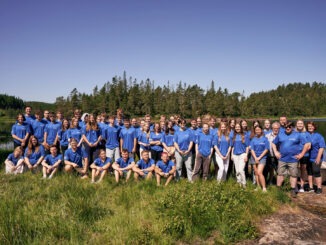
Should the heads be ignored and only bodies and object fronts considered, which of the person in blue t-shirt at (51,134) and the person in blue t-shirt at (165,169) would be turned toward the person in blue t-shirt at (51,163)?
the person in blue t-shirt at (51,134)

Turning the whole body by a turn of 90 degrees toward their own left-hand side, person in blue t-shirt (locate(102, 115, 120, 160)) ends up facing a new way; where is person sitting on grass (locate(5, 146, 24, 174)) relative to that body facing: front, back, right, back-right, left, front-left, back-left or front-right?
back

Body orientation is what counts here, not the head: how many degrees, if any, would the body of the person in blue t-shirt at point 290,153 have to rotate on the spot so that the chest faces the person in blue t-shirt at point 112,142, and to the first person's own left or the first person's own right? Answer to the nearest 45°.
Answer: approximately 90° to the first person's own right

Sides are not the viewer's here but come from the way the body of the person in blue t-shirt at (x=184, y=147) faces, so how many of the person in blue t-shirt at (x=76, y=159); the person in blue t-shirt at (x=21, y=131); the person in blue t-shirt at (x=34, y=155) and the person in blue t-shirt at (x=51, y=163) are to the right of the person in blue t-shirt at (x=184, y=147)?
4

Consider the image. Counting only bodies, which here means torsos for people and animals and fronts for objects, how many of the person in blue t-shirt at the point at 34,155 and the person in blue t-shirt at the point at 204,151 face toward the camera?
2

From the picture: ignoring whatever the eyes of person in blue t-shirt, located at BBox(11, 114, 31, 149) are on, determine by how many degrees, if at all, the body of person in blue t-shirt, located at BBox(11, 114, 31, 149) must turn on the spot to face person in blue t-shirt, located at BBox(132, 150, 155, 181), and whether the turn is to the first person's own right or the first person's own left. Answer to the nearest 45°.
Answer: approximately 45° to the first person's own left

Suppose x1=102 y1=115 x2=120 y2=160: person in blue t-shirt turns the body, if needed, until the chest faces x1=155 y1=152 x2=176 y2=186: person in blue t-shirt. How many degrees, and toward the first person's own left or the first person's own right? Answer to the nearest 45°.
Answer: approximately 45° to the first person's own left

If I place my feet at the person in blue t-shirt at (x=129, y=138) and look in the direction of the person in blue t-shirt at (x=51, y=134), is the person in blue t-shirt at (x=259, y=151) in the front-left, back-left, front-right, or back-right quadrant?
back-left

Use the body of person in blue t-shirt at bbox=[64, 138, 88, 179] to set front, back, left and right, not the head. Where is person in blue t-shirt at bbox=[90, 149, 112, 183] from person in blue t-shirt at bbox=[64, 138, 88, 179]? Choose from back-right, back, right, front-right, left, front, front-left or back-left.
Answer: front-left

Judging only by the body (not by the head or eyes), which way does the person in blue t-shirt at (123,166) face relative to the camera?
toward the camera

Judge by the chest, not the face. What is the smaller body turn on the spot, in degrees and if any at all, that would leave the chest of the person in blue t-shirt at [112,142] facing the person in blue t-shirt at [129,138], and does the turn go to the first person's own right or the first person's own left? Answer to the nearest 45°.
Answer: approximately 90° to the first person's own left

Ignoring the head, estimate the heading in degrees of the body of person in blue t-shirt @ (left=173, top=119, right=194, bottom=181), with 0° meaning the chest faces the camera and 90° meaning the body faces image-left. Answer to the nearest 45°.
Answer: approximately 0°

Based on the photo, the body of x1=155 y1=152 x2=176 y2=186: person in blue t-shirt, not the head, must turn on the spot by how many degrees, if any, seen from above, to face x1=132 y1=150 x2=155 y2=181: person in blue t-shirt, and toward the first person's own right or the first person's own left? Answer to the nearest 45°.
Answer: approximately 90° to the first person's own right

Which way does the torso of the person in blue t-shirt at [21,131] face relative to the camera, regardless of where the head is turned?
toward the camera

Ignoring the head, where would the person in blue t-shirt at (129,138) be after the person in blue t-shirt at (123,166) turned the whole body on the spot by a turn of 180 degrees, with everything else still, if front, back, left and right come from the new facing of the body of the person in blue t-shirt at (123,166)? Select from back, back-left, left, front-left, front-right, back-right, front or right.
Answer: front
